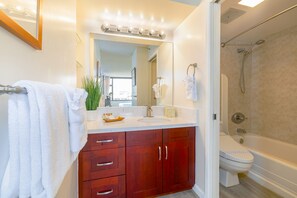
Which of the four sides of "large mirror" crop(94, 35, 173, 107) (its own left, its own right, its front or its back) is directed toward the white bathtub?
left

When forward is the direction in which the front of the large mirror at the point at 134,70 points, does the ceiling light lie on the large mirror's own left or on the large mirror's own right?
on the large mirror's own left

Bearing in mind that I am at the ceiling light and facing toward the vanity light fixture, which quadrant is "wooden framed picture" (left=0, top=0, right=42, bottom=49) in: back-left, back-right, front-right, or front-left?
front-left

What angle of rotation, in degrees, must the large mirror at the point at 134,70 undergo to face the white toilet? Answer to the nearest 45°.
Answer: approximately 45° to its left

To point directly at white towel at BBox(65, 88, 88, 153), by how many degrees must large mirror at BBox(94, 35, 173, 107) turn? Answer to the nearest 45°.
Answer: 0° — it already faces it

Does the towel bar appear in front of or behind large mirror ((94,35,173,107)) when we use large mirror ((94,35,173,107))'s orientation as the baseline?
in front

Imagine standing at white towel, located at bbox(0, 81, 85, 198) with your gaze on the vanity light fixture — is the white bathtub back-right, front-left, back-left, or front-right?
front-right

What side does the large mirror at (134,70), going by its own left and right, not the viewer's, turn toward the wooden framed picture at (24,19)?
front

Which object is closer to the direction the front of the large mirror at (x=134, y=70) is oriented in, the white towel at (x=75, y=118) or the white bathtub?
the white towel

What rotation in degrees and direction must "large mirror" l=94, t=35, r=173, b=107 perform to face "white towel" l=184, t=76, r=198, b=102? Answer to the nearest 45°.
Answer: approximately 45° to its left
